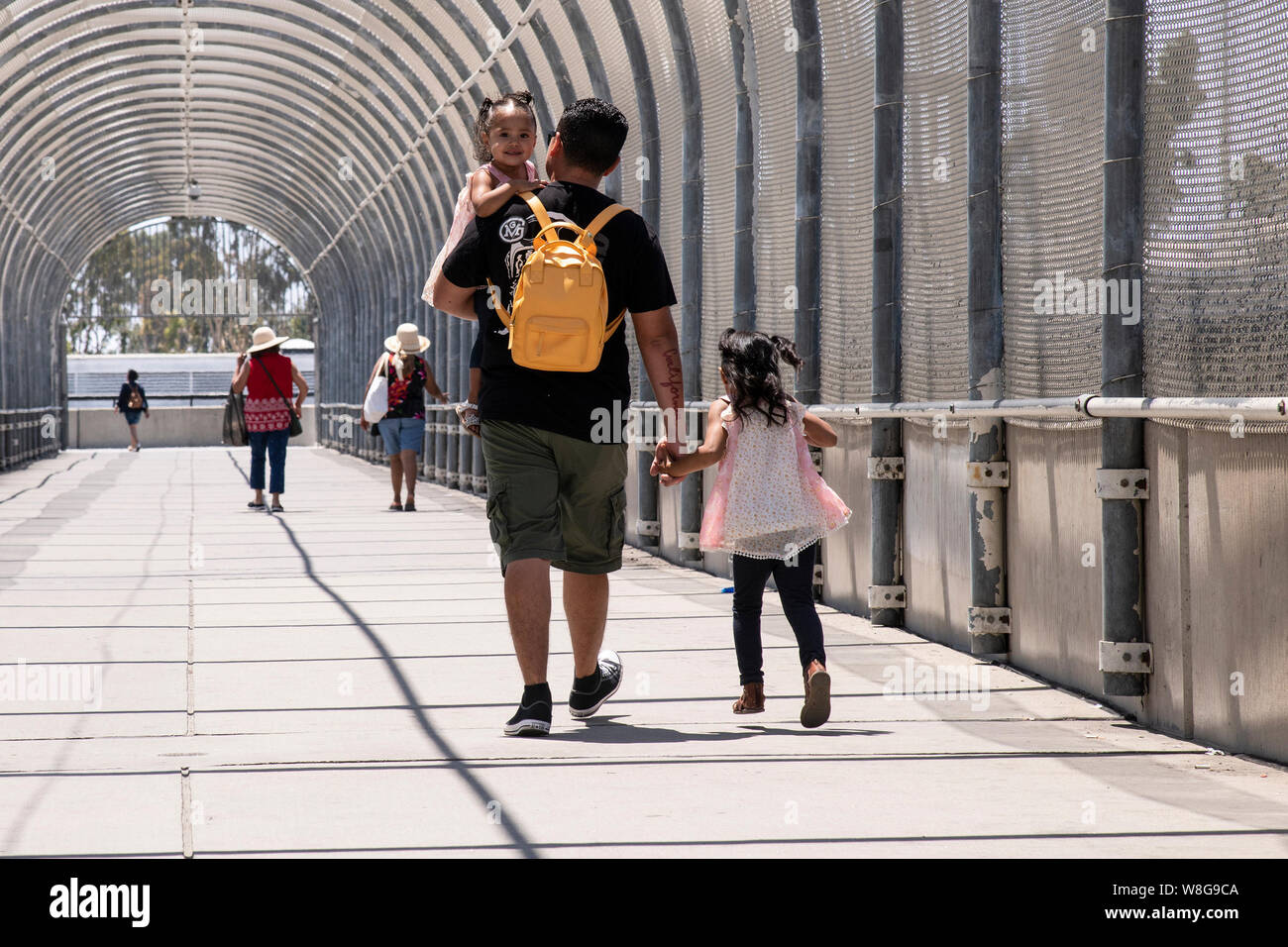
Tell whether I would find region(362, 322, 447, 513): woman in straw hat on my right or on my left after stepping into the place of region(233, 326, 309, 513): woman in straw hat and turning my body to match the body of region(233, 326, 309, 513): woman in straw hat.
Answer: on my right

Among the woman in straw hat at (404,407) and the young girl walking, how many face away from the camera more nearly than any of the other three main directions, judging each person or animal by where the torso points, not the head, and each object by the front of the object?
2

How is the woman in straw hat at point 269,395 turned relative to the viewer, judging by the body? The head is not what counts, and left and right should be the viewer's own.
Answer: facing away from the viewer

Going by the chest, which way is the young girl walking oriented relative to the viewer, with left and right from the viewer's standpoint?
facing away from the viewer

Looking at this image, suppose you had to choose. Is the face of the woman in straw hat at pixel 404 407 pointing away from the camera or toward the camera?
away from the camera

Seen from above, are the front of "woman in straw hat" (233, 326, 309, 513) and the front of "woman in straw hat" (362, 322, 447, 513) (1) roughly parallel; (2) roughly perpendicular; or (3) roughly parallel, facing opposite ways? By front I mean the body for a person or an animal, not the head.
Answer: roughly parallel

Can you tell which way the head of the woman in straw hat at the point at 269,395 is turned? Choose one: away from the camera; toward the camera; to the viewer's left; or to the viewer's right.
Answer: away from the camera

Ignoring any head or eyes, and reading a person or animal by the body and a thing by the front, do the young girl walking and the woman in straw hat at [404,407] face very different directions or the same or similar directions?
same or similar directions

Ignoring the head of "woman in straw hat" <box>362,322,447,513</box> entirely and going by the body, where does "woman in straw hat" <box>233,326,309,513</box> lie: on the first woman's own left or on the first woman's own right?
on the first woman's own left

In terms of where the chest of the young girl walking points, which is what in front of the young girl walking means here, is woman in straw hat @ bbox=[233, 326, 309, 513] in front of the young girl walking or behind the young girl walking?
in front

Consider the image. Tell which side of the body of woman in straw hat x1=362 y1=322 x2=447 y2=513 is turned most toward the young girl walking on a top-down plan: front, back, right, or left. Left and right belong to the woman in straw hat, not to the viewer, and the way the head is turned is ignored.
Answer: back

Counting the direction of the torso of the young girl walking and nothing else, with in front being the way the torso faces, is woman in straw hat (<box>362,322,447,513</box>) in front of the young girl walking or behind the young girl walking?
in front

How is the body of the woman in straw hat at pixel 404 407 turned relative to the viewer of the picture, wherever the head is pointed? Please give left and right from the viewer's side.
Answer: facing away from the viewer

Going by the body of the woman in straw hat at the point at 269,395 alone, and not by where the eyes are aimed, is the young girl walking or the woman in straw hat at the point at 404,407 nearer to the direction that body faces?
the woman in straw hat
